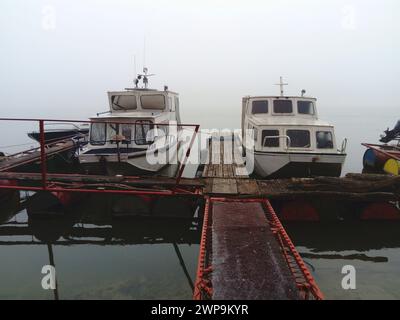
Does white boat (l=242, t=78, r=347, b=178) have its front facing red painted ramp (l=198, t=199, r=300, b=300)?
yes

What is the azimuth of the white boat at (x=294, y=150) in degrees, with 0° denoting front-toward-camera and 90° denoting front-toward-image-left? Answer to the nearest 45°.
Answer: approximately 0°

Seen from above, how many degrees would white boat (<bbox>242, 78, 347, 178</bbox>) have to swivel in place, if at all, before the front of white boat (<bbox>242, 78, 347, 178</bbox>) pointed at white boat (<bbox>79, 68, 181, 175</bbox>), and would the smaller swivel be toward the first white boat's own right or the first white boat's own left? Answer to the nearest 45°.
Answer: approximately 90° to the first white boat's own right

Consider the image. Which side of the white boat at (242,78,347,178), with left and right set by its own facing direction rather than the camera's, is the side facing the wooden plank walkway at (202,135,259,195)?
right

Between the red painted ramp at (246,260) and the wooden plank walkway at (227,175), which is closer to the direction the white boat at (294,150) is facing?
the red painted ramp
